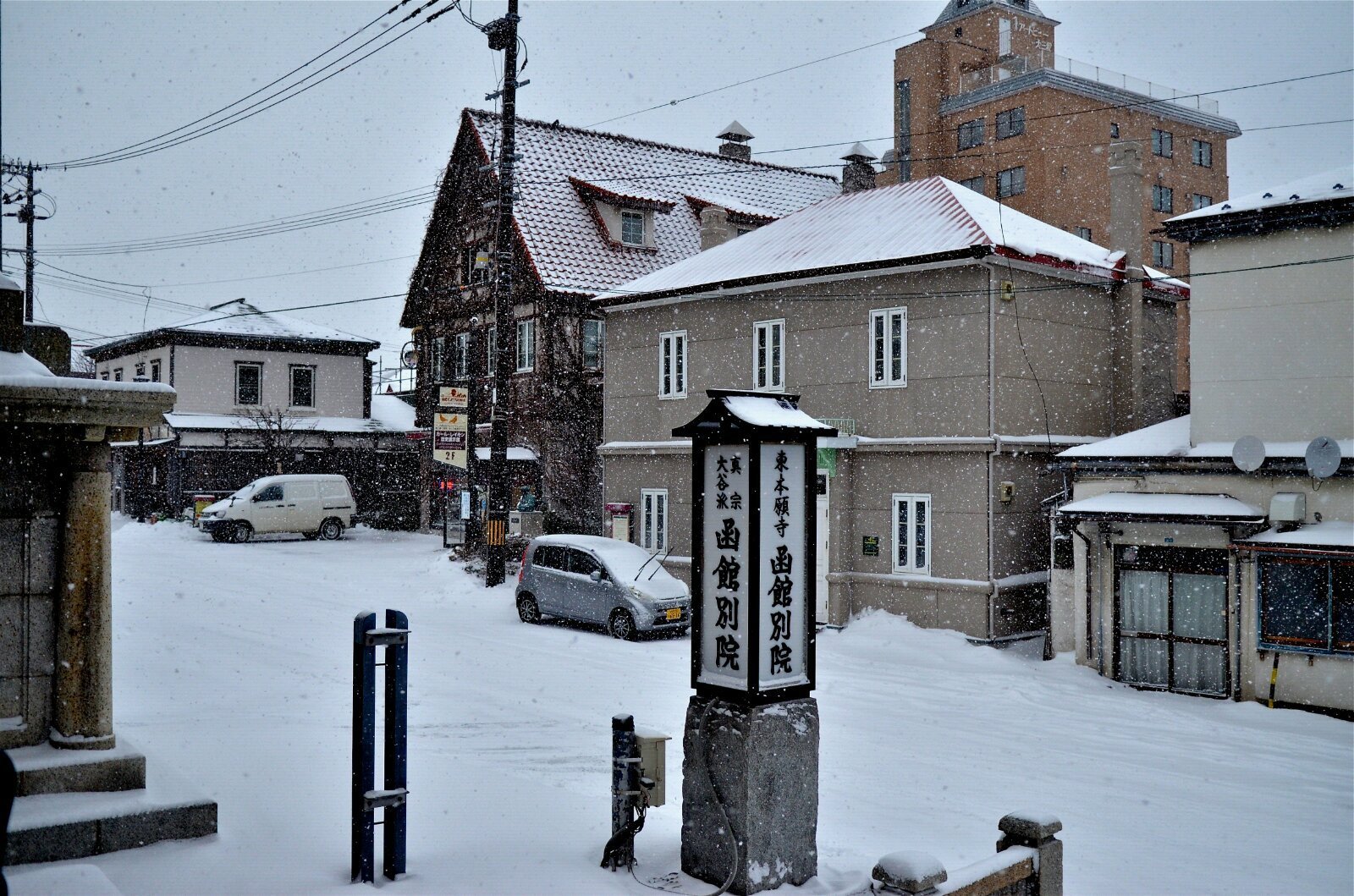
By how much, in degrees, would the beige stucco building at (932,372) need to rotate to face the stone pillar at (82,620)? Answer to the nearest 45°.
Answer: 0° — it already faces it

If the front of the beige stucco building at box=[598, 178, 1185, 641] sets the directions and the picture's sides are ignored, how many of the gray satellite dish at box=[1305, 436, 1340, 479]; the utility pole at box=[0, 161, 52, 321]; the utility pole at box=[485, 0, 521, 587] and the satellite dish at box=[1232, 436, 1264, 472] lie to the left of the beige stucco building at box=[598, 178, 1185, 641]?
2

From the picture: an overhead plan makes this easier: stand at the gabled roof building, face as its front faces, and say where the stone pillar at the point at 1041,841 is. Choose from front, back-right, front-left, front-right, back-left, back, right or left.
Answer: front-left

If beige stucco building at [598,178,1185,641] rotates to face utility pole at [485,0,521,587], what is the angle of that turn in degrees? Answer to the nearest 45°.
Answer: approximately 45° to its right

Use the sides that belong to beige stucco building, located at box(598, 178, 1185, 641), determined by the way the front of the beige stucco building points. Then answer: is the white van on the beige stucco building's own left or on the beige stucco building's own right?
on the beige stucco building's own right

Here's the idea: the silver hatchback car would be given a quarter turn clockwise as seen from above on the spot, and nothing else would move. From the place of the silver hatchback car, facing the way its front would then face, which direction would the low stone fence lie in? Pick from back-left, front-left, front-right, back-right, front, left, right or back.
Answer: front-left

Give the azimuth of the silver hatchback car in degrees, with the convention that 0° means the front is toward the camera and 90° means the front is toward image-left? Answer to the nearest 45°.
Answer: approximately 315°

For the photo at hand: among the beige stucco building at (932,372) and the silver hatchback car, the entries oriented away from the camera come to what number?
0

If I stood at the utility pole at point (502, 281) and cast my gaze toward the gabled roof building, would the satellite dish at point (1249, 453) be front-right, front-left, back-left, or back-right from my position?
back-right

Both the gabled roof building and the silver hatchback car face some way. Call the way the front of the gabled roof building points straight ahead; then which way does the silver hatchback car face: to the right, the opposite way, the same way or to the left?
to the left

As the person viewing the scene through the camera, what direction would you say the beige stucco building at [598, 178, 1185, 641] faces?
facing the viewer and to the left of the viewer

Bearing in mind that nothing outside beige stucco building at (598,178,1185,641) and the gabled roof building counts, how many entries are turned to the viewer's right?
0

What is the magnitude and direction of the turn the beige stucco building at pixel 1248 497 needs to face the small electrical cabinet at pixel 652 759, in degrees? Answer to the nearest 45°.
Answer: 0° — it already faces it
